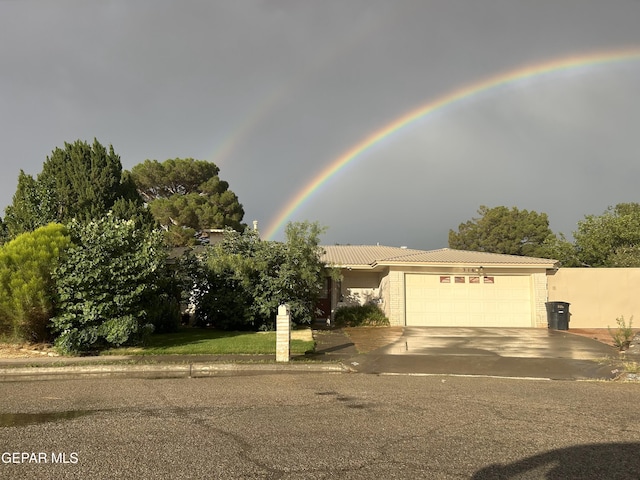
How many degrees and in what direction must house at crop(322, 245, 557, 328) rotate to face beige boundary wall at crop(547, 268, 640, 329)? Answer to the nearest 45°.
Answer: approximately 90° to its left

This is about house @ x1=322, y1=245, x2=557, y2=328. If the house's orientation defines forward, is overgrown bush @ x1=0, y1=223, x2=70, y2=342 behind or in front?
in front

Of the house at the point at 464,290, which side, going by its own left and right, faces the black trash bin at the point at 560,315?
left

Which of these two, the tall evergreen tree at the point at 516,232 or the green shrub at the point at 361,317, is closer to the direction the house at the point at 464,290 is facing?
the green shrub

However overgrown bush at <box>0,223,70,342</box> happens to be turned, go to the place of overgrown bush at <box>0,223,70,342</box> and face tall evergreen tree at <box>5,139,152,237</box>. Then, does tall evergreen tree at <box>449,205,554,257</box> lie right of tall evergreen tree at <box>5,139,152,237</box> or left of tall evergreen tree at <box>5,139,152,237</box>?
right

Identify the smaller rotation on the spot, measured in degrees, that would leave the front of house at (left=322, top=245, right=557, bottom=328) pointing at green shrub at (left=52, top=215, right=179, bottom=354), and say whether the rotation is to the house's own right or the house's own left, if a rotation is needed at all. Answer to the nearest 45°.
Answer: approximately 45° to the house's own right

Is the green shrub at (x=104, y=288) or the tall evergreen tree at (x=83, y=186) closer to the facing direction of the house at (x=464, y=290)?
the green shrub

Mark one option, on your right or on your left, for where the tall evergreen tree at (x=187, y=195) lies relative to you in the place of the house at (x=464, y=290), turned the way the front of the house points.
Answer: on your right

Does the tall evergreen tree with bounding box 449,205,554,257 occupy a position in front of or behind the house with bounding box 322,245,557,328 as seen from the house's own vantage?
behind

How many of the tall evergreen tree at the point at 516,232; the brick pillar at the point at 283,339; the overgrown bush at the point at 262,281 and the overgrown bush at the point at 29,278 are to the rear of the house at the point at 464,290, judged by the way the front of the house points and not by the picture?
1

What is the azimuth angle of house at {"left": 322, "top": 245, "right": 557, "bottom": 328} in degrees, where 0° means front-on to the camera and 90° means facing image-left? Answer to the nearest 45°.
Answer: approximately 0°

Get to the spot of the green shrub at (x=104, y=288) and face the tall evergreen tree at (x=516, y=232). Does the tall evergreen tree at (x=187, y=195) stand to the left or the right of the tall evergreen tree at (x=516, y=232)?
left

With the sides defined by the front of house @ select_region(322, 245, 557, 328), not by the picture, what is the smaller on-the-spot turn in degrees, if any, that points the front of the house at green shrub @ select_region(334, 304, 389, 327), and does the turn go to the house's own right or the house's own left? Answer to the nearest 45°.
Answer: approximately 90° to the house's own right

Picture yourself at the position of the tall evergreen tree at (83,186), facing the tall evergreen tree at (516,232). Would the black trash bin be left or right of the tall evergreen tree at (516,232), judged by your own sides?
right

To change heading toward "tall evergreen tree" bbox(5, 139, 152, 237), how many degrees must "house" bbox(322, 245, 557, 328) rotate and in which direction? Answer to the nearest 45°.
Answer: approximately 90° to its right
